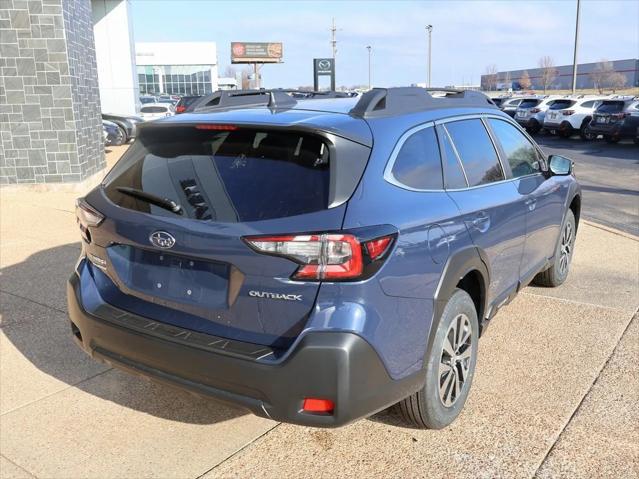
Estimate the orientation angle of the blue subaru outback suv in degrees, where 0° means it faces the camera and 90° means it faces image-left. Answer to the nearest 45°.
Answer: approximately 225°
